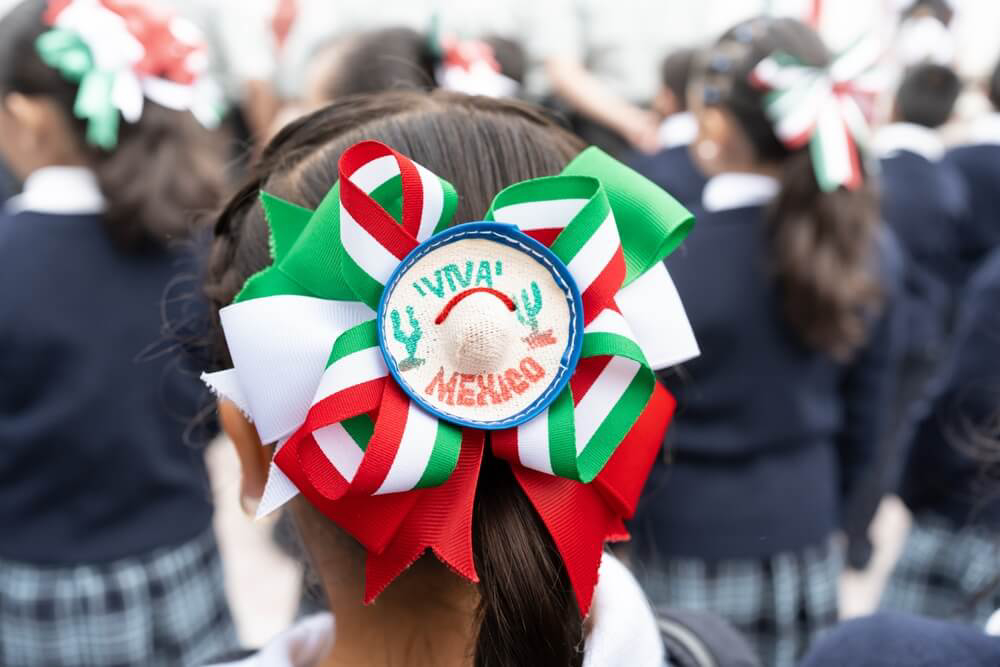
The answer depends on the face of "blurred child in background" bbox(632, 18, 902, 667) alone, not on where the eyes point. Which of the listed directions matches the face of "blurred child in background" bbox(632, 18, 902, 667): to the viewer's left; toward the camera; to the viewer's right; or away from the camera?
away from the camera

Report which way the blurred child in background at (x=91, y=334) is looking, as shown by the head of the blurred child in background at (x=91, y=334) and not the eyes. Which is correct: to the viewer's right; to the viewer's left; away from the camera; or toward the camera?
away from the camera

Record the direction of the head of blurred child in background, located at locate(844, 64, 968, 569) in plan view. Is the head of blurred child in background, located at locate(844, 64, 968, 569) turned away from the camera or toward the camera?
away from the camera

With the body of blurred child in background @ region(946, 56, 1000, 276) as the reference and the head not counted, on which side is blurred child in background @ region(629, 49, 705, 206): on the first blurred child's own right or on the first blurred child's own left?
on the first blurred child's own left

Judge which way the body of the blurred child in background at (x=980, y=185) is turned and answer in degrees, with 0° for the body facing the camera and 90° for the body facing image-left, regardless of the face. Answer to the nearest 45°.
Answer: approximately 180°

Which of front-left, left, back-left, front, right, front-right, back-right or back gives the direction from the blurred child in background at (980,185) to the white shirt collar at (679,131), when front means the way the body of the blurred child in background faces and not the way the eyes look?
left

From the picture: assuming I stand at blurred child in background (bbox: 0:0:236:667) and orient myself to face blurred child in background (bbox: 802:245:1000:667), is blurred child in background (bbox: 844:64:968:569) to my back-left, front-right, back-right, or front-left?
front-left

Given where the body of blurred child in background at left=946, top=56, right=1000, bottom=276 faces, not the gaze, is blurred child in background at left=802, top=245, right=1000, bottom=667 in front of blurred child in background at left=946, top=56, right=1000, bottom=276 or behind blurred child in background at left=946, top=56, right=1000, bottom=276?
behind

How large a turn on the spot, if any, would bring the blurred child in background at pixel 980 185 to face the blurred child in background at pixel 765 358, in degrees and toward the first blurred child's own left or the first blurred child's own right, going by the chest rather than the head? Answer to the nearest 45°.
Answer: approximately 180°

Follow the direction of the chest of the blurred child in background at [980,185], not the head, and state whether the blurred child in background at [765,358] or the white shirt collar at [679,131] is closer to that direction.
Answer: the white shirt collar

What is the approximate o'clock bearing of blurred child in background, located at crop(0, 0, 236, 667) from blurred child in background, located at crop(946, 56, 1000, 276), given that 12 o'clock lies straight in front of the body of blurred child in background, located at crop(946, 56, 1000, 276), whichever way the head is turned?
blurred child in background, located at crop(0, 0, 236, 667) is roughly at 7 o'clock from blurred child in background, located at crop(946, 56, 1000, 276).
